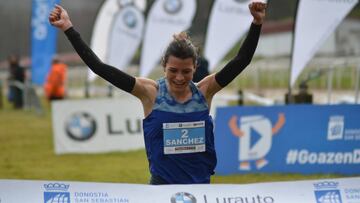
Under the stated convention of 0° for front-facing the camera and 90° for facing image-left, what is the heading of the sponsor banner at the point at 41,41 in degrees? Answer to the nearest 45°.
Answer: approximately 0°

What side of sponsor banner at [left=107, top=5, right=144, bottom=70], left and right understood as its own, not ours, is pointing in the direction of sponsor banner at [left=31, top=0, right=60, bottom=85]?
right

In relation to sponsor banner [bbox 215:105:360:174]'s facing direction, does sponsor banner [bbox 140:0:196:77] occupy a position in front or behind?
behind

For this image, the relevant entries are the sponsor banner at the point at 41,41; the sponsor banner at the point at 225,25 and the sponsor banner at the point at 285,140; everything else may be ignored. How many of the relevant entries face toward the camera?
3

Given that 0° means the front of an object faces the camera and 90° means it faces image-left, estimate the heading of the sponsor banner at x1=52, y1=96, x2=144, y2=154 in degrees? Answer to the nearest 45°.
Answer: approximately 0°

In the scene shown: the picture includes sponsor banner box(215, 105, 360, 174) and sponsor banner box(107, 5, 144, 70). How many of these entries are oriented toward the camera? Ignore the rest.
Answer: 2

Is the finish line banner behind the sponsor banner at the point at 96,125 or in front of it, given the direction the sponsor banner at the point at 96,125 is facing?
in front
